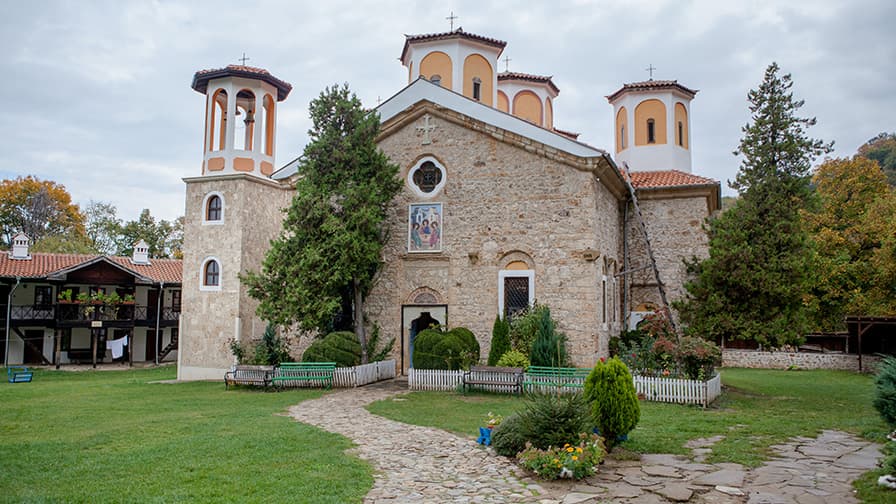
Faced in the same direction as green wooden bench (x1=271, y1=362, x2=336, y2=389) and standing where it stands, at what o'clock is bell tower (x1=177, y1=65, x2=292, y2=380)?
The bell tower is roughly at 5 o'clock from the green wooden bench.

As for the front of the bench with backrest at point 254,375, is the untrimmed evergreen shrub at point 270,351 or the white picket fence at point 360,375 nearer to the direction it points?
the white picket fence

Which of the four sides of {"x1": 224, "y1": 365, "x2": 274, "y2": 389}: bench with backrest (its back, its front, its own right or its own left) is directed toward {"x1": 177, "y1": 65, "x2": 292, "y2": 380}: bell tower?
back

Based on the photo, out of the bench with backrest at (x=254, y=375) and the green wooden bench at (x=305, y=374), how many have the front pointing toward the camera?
2

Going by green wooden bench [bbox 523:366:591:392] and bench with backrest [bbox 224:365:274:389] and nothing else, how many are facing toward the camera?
2

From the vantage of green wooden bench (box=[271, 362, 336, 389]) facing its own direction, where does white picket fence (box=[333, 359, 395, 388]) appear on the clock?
The white picket fence is roughly at 9 o'clock from the green wooden bench.

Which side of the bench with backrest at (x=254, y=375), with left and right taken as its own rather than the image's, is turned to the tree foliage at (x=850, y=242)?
left

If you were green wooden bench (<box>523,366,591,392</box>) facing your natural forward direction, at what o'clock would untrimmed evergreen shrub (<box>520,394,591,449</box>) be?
The untrimmed evergreen shrub is roughly at 12 o'clock from the green wooden bench.
